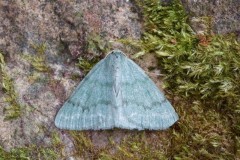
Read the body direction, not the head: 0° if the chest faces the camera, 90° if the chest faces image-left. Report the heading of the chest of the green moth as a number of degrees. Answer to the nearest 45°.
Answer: approximately 180°
